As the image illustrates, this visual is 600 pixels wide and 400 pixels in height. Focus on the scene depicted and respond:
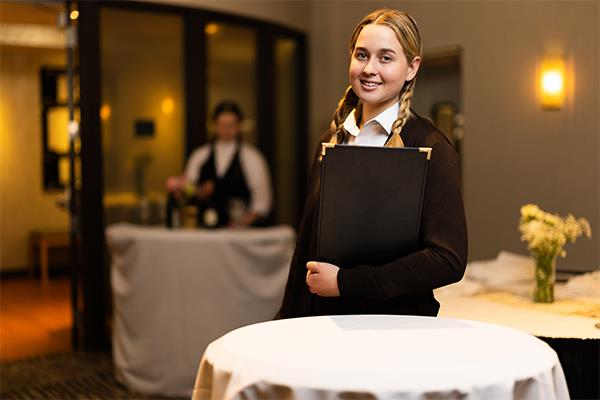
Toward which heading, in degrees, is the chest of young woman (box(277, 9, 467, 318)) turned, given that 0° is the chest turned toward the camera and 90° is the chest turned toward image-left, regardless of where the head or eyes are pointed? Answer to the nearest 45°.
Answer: approximately 45°

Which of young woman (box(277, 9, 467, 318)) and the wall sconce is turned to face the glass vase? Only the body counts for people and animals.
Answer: the wall sconce

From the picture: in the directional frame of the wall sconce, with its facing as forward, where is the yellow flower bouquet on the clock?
The yellow flower bouquet is roughly at 12 o'clock from the wall sconce.

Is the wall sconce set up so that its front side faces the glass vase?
yes

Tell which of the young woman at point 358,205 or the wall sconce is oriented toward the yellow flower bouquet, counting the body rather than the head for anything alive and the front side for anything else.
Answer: the wall sconce

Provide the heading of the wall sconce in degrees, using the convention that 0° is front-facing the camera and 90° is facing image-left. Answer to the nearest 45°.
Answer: approximately 0°

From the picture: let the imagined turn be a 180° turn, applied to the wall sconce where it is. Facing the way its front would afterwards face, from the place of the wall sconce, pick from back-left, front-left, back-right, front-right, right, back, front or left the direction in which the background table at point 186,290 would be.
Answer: left

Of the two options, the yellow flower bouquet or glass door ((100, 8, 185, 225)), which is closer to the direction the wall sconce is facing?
the yellow flower bouquet

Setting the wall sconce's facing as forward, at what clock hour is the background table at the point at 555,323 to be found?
The background table is roughly at 12 o'clock from the wall sconce.

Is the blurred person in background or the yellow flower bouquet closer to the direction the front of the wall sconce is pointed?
the yellow flower bouquet

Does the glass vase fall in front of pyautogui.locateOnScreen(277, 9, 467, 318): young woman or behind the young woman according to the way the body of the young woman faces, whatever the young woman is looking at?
behind

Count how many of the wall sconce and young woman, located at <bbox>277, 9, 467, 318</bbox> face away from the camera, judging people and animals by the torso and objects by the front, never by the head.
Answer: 0
